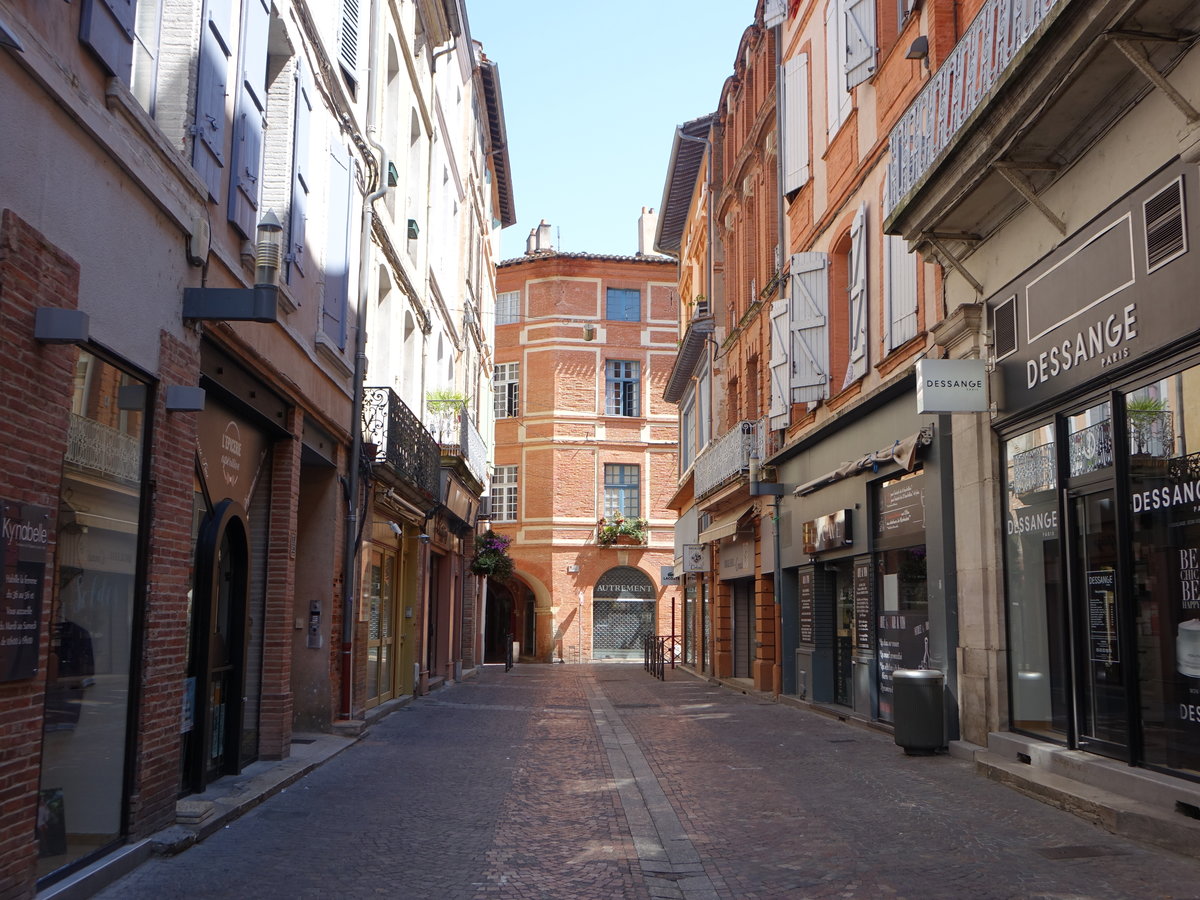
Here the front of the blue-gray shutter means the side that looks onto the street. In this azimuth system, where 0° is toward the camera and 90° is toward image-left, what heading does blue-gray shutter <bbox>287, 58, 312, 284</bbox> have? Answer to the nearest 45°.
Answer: approximately 270°

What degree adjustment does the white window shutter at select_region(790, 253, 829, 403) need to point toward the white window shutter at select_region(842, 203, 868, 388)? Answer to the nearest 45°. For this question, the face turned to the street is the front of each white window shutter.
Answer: approximately 45° to its left

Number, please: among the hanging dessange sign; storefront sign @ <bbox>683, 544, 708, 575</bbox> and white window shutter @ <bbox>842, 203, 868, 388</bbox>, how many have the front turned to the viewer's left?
1

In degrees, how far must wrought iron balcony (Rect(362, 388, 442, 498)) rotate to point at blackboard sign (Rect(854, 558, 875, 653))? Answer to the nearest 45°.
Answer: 0° — it already faces it

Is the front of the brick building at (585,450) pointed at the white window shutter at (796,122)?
yes

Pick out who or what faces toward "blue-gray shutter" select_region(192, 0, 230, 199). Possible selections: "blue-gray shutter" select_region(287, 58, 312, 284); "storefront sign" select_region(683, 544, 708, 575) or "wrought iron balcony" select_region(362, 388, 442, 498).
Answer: the storefront sign

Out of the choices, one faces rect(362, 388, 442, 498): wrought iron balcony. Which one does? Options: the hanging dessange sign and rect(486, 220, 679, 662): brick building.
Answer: the brick building

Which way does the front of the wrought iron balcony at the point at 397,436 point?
to the viewer's right

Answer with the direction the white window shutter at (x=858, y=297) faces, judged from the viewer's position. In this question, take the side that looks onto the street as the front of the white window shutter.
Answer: facing to the left of the viewer

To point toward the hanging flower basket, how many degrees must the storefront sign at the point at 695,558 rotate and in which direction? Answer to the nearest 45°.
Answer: approximately 90° to its right

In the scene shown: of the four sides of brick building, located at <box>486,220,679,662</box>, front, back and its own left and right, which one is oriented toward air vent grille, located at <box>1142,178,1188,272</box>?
front

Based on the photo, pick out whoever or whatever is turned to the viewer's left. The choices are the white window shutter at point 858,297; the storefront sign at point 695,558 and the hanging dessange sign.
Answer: the white window shutter

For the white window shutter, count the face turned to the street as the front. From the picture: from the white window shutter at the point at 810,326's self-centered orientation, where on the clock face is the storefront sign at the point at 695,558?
The storefront sign is roughly at 4 o'clock from the white window shutter.

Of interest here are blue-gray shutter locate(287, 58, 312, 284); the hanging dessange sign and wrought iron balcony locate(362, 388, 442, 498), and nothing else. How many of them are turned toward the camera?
1

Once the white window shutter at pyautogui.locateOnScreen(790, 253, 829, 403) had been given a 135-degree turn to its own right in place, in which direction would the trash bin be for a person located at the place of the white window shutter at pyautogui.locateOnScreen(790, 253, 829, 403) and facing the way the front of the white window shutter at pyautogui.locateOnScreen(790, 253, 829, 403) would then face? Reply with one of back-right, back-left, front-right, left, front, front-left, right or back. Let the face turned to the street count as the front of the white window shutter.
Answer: back

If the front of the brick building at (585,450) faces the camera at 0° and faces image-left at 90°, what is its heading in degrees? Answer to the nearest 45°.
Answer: approximately 0°
